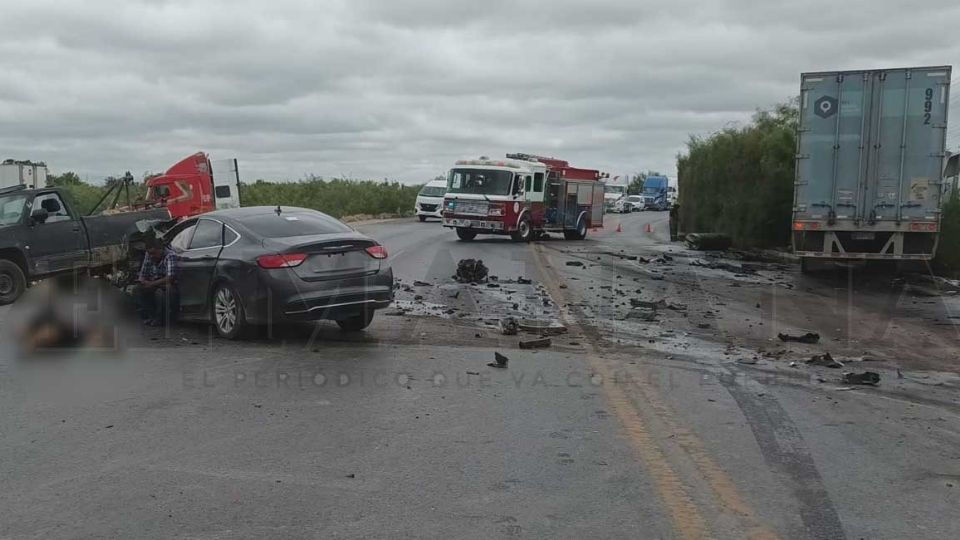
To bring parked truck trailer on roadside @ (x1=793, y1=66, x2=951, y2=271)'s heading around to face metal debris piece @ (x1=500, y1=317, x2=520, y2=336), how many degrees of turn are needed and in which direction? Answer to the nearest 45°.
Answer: approximately 135° to its left

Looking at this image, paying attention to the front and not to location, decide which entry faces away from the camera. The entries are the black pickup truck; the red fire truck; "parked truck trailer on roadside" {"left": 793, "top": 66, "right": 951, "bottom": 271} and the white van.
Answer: the parked truck trailer on roadside

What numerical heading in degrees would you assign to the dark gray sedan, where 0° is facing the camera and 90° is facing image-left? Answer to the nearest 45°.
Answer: approximately 135°

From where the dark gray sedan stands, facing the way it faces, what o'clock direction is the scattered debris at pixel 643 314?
The scattered debris is roughly at 4 o'clock from the dark gray sedan.

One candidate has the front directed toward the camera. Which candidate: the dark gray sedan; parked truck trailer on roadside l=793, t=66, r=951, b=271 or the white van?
the white van

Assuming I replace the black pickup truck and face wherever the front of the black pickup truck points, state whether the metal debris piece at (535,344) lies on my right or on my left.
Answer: on my left

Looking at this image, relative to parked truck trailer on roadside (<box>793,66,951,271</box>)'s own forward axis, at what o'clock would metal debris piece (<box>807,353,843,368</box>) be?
The metal debris piece is roughly at 6 o'clock from the parked truck trailer on roadside.

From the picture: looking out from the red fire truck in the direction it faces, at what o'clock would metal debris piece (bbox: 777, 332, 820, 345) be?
The metal debris piece is roughly at 10 o'clock from the red fire truck.

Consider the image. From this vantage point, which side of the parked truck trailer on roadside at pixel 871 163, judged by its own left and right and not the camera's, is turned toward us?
back

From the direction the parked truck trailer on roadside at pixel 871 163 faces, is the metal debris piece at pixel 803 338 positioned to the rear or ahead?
to the rear
